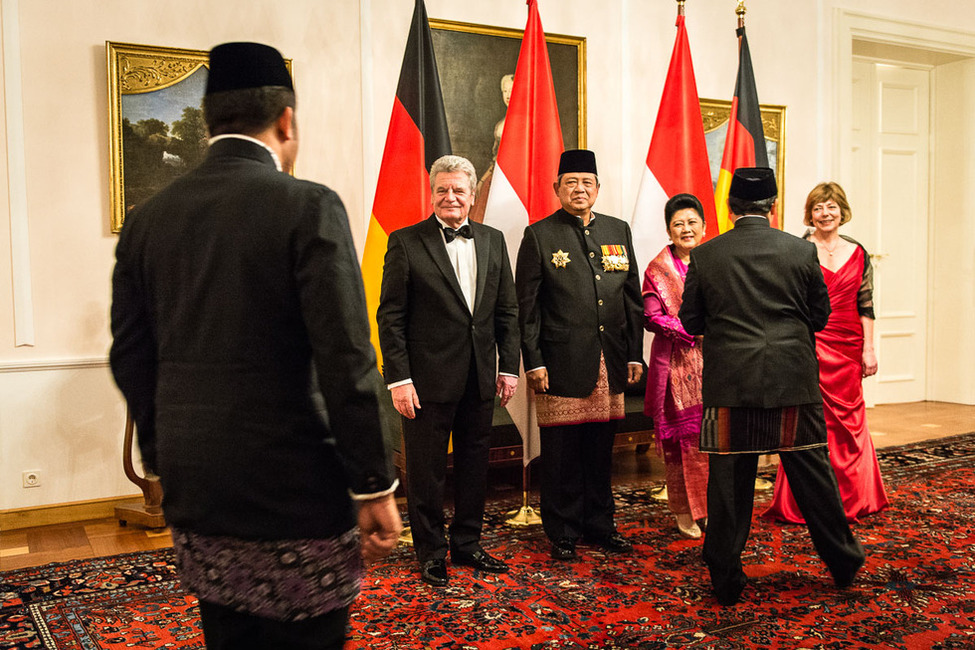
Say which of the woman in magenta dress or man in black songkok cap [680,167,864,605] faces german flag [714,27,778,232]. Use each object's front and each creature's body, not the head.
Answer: the man in black songkok cap

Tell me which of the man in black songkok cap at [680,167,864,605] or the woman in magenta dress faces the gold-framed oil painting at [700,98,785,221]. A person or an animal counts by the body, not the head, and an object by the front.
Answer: the man in black songkok cap

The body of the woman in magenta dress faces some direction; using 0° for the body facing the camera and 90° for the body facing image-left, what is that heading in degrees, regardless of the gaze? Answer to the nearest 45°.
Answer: approximately 315°

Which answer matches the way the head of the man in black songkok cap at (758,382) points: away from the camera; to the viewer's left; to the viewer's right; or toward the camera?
away from the camera

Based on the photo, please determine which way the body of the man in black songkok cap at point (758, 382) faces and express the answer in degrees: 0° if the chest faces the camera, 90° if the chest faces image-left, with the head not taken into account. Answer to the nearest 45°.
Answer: approximately 180°

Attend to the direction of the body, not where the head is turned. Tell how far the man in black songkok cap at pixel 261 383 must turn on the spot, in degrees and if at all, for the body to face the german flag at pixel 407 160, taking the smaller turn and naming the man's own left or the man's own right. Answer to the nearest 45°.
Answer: approximately 45° to the man's own left

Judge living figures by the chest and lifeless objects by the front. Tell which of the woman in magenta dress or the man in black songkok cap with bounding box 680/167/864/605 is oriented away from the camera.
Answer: the man in black songkok cap

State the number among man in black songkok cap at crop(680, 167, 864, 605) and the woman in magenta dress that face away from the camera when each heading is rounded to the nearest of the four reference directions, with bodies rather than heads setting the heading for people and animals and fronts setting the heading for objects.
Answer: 1
